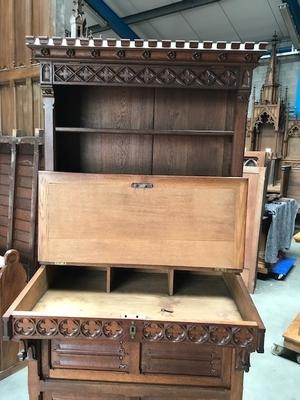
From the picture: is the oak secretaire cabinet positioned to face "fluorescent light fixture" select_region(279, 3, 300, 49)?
no

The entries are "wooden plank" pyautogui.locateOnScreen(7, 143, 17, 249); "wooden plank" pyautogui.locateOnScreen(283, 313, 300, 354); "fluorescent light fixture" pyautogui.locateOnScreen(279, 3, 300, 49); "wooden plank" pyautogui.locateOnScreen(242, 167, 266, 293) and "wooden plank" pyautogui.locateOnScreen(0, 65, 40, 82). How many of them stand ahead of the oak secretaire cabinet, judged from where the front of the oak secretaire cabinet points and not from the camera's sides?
0

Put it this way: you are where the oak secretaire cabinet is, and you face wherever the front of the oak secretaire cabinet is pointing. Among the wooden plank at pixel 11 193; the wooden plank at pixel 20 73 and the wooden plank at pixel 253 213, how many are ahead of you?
0

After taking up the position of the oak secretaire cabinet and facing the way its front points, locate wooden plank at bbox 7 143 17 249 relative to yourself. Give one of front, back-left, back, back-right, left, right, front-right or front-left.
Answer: back-right

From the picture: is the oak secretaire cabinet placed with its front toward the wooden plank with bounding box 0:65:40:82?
no

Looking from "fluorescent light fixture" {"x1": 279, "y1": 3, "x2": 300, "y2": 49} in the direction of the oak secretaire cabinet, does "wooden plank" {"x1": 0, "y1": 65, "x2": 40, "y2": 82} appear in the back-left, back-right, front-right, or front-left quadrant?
front-right

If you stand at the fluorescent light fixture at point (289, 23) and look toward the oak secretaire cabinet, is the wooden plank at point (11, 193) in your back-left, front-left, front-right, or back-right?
front-right

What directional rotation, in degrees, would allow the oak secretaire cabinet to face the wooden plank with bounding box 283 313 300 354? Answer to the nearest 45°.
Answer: approximately 135° to its left

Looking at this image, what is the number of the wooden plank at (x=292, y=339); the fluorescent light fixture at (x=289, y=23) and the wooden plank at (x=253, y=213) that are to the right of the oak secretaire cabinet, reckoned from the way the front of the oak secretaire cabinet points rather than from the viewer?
0

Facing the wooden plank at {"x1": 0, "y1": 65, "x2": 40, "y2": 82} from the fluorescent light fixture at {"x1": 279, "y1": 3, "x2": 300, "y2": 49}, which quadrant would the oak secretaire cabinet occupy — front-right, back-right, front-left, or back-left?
front-left

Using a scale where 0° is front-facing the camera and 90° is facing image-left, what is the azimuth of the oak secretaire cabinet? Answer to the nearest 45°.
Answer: approximately 0°

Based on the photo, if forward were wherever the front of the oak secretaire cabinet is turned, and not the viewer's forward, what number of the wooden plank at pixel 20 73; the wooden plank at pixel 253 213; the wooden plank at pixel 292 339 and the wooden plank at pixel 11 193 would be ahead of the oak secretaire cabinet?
0
